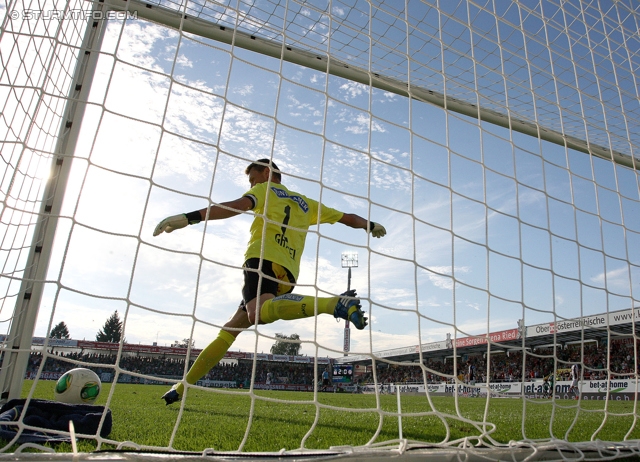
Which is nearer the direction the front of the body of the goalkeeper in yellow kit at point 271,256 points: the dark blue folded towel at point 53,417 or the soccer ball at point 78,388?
the soccer ball

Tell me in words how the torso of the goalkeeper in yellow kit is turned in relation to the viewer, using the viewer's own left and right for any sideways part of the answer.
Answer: facing away from the viewer and to the left of the viewer

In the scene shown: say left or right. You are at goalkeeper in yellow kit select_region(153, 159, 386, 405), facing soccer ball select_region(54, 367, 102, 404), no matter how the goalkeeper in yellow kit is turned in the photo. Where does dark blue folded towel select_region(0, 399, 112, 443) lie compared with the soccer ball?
left
